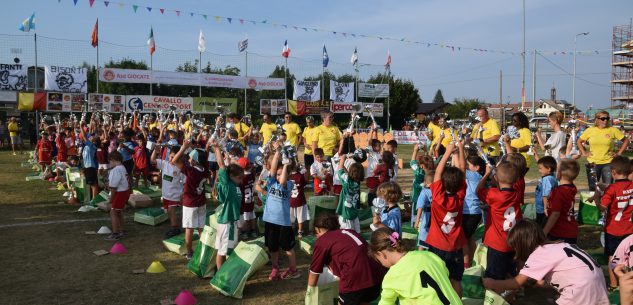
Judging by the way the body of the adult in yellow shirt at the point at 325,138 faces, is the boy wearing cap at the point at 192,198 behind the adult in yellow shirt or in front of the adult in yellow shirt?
in front

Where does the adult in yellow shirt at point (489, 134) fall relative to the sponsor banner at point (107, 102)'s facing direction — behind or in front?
in front

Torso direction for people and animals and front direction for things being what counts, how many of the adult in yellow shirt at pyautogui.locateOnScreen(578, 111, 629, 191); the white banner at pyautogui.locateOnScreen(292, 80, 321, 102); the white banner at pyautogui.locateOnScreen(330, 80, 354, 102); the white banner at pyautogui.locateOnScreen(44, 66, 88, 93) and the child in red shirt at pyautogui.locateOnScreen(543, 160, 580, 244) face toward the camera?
4

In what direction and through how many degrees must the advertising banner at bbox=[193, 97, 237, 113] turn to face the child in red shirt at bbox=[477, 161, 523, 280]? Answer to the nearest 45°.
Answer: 0° — it already faces them

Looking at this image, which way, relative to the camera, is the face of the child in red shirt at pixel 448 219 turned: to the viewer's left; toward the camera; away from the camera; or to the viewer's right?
away from the camera

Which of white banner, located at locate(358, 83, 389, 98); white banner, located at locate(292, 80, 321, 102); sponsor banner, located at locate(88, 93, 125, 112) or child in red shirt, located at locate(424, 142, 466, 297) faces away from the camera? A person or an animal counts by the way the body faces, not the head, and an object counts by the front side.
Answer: the child in red shirt

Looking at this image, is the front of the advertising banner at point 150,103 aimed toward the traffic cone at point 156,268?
yes

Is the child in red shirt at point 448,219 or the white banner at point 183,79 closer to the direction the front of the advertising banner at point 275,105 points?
the child in red shirt

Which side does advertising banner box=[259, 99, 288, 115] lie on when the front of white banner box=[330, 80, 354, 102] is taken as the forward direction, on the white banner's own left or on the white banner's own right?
on the white banner's own right

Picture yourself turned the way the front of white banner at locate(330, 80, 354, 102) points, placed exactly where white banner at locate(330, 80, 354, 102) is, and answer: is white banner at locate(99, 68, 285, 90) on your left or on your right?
on your right

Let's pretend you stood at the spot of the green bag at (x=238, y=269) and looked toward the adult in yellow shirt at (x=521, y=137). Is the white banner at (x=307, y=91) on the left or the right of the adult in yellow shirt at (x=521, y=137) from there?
left

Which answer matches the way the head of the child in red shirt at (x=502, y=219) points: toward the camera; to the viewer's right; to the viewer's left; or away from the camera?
away from the camera
